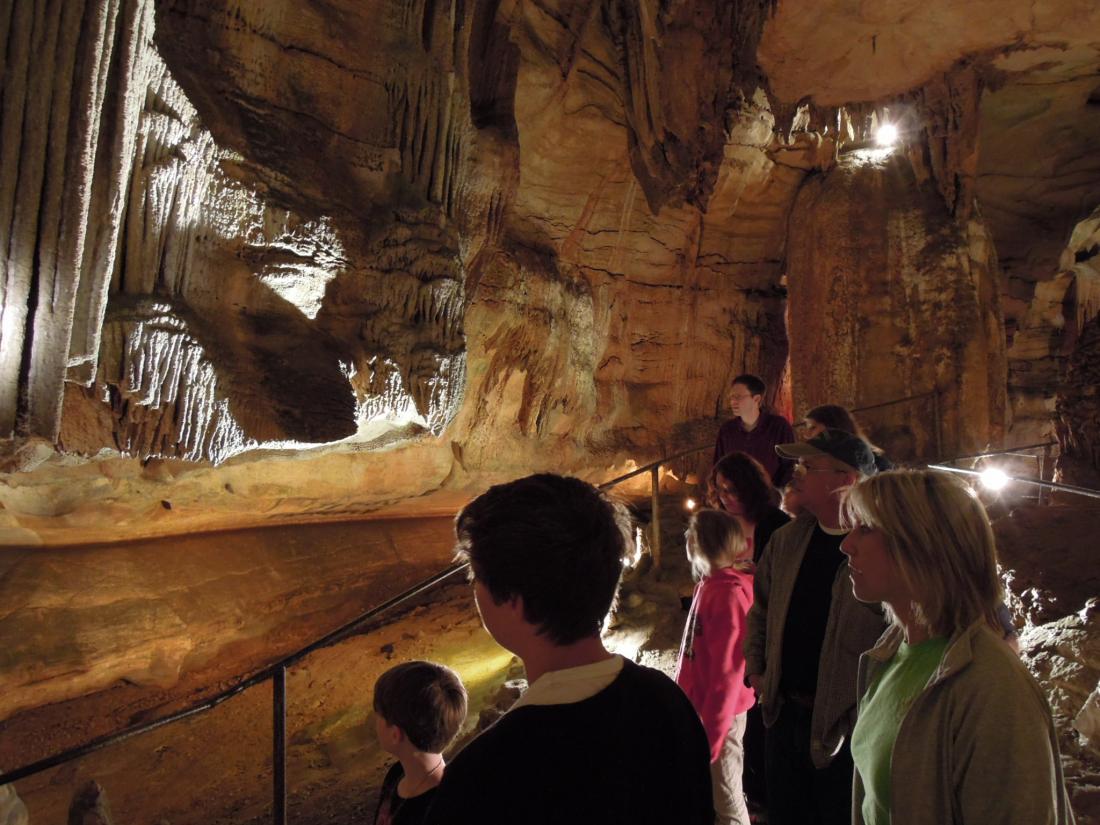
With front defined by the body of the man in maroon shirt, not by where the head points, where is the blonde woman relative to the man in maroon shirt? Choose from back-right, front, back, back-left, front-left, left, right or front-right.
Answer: front-left

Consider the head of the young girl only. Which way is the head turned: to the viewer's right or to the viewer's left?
to the viewer's left

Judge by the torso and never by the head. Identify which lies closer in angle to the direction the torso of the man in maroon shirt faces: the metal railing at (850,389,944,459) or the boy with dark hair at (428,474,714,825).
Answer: the boy with dark hair

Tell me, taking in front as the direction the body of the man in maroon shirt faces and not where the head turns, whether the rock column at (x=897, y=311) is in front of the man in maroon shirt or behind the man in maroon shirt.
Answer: behind

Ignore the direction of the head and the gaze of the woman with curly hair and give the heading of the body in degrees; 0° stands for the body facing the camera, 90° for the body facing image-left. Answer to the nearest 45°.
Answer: approximately 45°

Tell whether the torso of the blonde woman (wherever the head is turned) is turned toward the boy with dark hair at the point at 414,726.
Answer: yes

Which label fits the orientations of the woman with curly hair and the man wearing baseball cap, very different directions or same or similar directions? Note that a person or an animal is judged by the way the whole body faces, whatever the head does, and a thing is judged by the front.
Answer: same or similar directions

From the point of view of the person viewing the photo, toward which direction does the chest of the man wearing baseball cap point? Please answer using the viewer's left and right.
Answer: facing the viewer and to the left of the viewer

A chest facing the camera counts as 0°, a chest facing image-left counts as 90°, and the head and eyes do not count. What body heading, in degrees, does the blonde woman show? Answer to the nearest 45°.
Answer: approximately 90°

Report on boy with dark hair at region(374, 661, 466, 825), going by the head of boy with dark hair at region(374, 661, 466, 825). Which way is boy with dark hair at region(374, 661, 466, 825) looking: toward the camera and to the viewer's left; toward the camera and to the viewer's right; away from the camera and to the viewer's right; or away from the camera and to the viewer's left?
away from the camera and to the viewer's left

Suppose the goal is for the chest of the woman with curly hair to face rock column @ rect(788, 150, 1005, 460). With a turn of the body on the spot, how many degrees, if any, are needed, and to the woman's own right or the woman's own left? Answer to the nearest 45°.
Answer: approximately 135° to the woman's own right

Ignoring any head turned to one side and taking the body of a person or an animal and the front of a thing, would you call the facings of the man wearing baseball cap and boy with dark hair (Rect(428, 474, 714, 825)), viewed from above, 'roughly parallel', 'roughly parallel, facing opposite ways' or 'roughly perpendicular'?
roughly perpendicular

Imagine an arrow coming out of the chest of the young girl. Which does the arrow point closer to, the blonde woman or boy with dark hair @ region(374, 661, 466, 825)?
the boy with dark hair
